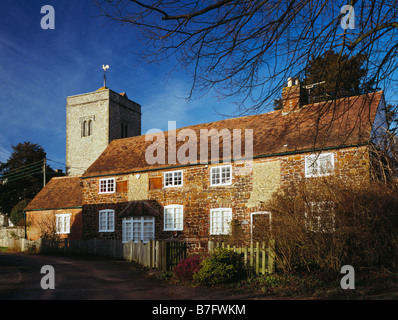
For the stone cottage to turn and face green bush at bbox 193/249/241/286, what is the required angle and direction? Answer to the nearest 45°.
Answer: approximately 45° to its left

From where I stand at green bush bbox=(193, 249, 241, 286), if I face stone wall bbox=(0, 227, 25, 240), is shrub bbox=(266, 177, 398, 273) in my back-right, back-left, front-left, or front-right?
back-right

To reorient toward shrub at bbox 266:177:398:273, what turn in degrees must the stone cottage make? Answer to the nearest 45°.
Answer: approximately 45° to its left

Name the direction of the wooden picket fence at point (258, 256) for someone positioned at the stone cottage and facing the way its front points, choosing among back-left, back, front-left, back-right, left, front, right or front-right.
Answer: front-left

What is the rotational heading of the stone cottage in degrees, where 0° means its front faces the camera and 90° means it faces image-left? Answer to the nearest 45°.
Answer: approximately 45°

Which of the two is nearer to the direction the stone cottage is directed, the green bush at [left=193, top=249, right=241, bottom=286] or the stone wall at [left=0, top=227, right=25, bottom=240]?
the green bush

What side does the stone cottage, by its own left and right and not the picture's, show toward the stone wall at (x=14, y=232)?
right
